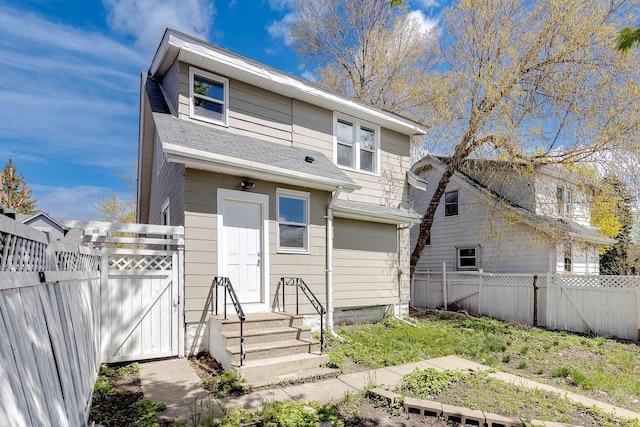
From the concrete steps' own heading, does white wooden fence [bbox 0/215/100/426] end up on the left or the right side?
on its right

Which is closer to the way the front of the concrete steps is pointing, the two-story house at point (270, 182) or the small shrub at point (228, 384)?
the small shrub

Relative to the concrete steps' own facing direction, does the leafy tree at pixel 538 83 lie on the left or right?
on its left

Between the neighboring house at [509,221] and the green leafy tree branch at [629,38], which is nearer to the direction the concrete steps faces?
the green leafy tree branch

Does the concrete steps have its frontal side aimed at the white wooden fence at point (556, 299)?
no

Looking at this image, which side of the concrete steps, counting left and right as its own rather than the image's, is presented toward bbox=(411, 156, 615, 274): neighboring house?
left

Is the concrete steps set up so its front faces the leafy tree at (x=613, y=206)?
no

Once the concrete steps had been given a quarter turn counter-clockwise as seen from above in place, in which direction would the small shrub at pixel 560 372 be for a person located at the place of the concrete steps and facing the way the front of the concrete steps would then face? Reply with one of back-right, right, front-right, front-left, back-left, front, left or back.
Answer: front-right

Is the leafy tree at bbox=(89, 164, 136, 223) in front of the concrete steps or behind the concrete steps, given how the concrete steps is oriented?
behind
